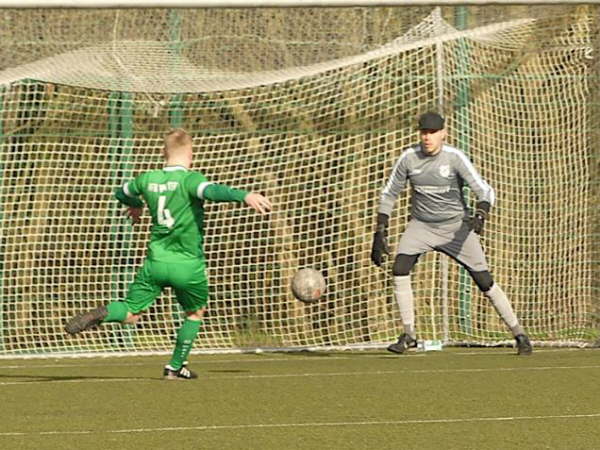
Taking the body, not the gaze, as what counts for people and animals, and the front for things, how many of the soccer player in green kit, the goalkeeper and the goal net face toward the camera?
2

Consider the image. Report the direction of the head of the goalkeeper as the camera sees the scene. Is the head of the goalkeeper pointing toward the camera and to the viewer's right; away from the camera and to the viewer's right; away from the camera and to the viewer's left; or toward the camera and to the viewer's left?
toward the camera and to the viewer's left

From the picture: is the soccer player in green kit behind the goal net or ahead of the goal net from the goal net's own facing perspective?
ahead

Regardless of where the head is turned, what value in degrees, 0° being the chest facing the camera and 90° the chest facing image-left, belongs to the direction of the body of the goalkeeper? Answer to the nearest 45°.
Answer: approximately 0°

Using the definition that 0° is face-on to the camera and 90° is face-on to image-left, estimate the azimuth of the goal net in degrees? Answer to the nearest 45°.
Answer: approximately 0°

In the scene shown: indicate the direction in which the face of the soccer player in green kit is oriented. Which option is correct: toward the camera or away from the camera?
away from the camera

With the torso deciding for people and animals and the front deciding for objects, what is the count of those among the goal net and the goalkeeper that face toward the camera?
2

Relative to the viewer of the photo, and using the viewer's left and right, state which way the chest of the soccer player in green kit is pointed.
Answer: facing away from the viewer and to the right of the viewer
